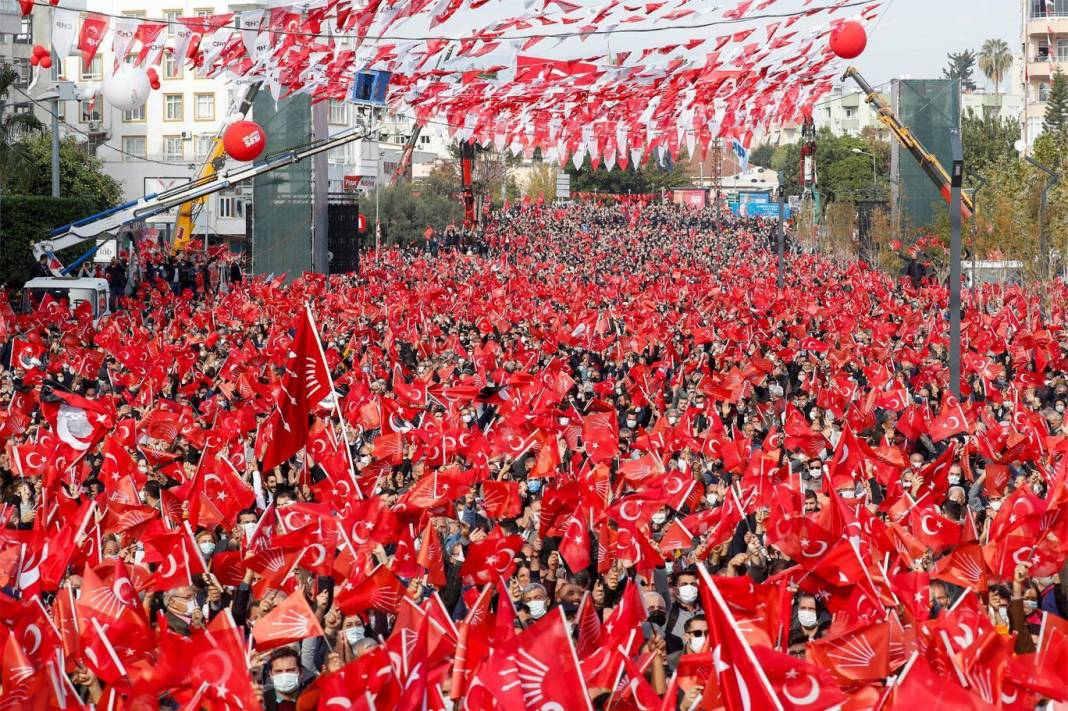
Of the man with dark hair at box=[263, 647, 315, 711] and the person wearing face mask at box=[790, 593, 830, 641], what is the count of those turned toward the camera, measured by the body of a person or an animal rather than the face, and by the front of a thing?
2

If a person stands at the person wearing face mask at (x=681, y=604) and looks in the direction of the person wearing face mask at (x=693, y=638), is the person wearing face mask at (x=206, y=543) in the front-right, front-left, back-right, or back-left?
back-right

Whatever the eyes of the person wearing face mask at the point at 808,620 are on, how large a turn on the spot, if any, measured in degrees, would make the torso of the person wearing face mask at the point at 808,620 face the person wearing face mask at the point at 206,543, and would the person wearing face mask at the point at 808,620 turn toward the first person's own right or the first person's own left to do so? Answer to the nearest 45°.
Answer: approximately 90° to the first person's own right

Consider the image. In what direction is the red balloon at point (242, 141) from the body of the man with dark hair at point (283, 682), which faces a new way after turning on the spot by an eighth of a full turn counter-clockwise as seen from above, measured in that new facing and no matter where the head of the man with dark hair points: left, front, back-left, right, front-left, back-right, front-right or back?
back-left

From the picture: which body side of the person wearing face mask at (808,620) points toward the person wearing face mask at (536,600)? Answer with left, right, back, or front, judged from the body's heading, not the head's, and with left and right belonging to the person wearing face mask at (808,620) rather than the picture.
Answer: right

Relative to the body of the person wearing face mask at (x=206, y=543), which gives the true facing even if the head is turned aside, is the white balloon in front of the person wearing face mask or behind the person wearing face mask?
behind

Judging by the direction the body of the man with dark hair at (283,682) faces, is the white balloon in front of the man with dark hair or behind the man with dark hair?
behind

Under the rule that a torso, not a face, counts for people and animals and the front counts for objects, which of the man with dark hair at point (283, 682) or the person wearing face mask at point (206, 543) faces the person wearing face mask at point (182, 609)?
the person wearing face mask at point (206, 543)

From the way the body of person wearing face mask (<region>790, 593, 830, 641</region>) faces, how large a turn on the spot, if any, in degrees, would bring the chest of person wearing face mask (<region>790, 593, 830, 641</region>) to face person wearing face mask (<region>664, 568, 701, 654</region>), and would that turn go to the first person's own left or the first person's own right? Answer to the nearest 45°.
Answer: approximately 90° to the first person's own right

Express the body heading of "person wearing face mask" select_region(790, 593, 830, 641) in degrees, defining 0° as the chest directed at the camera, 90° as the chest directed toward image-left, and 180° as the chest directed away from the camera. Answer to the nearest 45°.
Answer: approximately 0°

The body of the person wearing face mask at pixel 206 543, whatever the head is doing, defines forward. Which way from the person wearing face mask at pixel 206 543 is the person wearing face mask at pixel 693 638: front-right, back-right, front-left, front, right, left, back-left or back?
front-left

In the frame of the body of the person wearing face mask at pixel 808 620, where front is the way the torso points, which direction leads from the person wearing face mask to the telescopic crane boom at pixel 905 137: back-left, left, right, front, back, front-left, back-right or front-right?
back

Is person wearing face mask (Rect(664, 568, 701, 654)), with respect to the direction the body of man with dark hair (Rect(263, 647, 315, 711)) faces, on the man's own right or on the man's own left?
on the man's own left

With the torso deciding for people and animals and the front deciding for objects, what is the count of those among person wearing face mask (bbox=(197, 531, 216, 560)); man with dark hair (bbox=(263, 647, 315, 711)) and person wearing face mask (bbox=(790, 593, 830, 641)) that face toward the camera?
3

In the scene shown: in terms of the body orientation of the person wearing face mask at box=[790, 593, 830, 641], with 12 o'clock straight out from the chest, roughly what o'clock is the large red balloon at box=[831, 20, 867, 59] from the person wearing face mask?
The large red balloon is roughly at 6 o'clock from the person wearing face mask.
